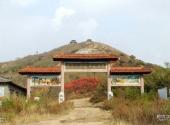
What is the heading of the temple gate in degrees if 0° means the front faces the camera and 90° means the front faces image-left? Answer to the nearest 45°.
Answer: approximately 0°
